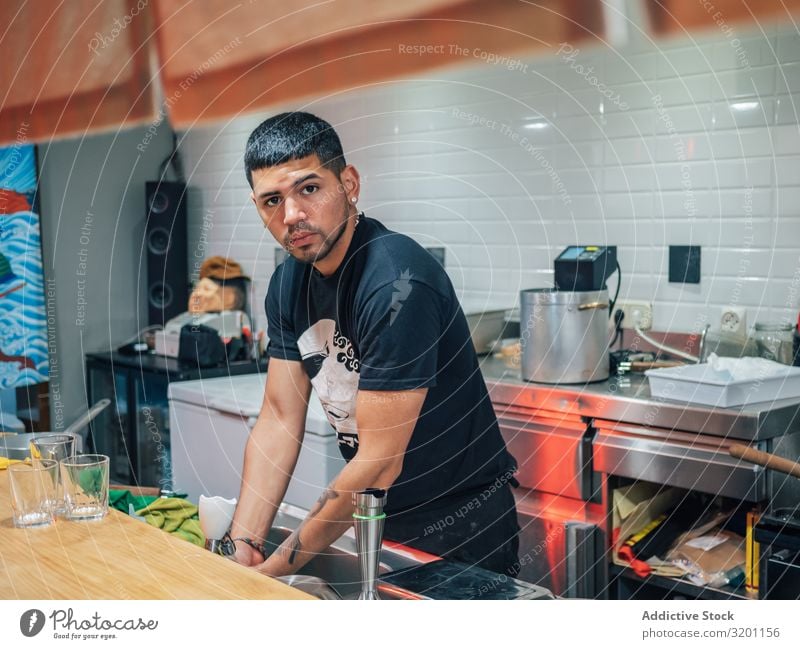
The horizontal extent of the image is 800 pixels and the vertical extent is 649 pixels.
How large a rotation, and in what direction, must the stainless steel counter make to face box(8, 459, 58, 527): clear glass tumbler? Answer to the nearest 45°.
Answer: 0° — it already faces it

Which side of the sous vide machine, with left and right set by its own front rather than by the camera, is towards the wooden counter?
front

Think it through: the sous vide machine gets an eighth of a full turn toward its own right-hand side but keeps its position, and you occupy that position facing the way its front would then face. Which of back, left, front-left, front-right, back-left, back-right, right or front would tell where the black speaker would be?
front-right

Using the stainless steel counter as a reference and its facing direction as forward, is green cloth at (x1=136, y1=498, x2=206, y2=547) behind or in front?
in front

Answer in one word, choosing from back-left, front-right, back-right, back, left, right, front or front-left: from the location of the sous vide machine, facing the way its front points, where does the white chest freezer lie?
front-right

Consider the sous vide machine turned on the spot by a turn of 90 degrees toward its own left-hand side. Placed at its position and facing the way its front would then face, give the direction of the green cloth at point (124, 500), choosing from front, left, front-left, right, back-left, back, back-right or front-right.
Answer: right

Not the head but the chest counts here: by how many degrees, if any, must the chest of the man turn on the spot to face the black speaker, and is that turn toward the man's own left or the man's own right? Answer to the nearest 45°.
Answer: approximately 135° to the man's own right

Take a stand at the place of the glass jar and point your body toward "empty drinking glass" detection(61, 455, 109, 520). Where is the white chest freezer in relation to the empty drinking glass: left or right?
right

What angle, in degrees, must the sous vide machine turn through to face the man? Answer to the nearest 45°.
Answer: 0° — it already faces them

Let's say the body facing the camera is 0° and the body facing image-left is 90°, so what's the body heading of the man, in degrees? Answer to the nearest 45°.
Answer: approximately 45°

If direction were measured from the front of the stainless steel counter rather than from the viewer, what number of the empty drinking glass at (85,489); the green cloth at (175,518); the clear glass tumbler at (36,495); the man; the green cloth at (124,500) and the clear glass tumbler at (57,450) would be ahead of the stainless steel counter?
6

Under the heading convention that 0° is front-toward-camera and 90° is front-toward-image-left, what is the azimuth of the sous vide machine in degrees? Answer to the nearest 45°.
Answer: approximately 45°

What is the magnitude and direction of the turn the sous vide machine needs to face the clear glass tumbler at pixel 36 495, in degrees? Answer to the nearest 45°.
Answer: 0° — it already faces it
